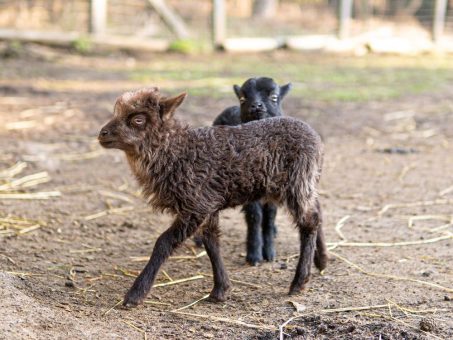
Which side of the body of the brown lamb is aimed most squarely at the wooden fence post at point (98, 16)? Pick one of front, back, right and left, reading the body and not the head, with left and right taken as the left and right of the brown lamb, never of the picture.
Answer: right

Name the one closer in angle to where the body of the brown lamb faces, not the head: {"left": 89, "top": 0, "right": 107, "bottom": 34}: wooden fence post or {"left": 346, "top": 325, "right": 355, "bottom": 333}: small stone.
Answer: the wooden fence post

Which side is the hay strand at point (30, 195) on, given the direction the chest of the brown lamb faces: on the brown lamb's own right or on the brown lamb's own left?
on the brown lamb's own right

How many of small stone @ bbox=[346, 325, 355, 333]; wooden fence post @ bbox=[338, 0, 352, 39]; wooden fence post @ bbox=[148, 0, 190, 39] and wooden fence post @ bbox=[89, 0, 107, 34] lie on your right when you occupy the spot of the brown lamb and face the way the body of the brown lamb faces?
3

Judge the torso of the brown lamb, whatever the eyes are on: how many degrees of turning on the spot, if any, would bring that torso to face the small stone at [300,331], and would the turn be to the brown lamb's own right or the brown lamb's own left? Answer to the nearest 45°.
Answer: approximately 135° to the brown lamb's own left

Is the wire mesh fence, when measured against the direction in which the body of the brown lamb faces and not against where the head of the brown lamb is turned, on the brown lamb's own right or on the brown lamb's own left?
on the brown lamb's own right

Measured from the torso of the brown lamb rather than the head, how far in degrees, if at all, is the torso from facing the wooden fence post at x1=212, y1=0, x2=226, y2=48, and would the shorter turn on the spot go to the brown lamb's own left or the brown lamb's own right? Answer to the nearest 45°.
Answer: approximately 90° to the brown lamb's own right

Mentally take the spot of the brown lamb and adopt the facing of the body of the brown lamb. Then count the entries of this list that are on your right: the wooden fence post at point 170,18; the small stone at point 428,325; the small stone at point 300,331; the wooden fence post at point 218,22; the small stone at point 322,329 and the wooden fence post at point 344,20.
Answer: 3

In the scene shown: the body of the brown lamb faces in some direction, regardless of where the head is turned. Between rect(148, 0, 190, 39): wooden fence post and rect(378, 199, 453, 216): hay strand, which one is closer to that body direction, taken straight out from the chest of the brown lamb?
the wooden fence post

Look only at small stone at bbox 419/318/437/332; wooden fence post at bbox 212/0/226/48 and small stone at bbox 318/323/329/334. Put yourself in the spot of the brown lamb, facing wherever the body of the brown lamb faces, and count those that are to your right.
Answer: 1

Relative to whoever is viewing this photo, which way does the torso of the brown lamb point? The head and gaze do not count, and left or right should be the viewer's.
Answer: facing to the left of the viewer

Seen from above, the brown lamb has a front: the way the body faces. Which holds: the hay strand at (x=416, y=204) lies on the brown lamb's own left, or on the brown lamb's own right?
on the brown lamb's own right

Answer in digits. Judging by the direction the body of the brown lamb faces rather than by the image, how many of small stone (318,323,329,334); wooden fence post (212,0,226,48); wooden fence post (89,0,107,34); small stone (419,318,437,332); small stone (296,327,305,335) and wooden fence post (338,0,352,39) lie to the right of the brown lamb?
3

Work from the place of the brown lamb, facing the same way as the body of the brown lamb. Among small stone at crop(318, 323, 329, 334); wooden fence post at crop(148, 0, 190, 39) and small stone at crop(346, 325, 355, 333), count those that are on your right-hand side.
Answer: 1

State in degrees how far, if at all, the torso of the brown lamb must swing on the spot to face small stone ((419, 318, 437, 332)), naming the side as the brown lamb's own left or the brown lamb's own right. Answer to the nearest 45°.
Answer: approximately 135° to the brown lamb's own left
